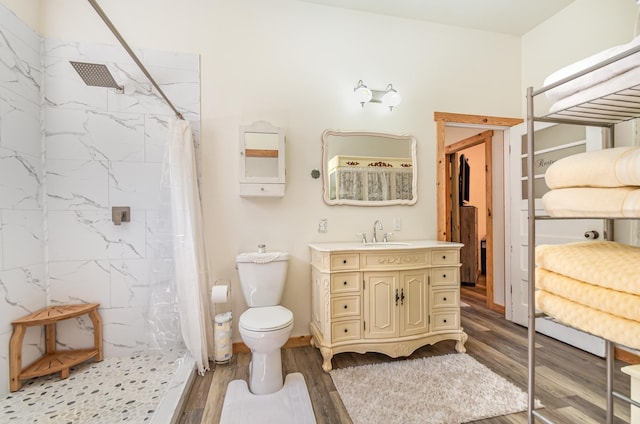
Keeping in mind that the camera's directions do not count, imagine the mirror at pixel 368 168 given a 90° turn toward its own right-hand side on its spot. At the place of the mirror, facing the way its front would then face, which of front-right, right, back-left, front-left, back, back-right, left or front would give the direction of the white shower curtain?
front-left

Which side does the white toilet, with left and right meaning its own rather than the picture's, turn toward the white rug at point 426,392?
left

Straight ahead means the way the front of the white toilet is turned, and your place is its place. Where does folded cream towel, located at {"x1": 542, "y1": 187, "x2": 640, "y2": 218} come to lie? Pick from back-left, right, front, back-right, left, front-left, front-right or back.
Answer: front-left

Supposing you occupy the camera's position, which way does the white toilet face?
facing the viewer

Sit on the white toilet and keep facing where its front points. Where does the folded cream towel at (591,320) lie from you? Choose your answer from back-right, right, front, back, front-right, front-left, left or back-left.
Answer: front-left

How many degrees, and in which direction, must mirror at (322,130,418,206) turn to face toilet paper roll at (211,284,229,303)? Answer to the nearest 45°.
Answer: approximately 45° to its right

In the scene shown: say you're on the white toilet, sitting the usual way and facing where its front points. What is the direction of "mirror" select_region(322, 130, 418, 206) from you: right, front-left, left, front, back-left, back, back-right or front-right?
back-left

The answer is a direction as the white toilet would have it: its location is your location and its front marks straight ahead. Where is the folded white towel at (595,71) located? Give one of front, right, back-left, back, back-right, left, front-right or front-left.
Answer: front-left

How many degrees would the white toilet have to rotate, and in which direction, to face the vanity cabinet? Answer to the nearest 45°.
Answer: approximately 90° to its left

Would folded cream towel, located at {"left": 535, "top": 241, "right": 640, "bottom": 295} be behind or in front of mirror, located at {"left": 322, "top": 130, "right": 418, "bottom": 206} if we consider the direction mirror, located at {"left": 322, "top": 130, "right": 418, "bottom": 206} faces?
in front

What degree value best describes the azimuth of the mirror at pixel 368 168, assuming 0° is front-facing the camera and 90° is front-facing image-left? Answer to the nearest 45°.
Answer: approximately 0°

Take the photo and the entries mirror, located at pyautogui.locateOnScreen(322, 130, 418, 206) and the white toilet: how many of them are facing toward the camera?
2
